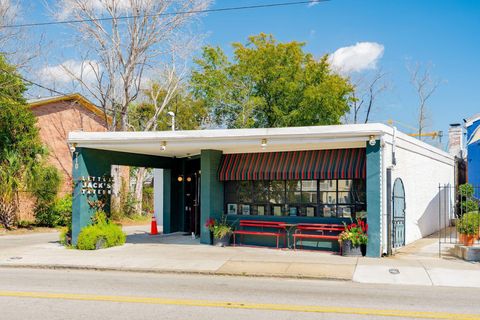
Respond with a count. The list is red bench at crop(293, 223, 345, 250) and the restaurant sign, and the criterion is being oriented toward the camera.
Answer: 2

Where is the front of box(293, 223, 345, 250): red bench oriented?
toward the camera

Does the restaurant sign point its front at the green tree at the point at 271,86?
no

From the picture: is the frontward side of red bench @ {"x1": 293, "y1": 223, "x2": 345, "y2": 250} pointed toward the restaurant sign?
no

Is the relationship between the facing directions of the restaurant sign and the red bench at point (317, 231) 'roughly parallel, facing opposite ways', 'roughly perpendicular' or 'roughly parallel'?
roughly parallel

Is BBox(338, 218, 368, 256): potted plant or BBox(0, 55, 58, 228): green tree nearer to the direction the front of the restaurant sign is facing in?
the potted plant

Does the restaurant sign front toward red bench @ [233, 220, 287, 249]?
no

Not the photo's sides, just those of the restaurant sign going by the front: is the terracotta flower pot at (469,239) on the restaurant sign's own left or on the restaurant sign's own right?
on the restaurant sign's own left

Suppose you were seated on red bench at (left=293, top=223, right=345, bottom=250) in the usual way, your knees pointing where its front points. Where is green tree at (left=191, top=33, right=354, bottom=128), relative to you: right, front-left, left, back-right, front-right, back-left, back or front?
back

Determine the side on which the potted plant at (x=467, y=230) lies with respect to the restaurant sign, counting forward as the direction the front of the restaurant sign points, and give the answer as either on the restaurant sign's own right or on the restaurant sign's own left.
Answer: on the restaurant sign's own left

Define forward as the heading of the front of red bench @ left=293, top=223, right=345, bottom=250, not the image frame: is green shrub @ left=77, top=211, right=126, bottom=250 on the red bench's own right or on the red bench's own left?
on the red bench's own right

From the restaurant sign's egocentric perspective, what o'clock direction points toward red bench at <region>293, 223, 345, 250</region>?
The red bench is roughly at 10 o'clock from the restaurant sign.
